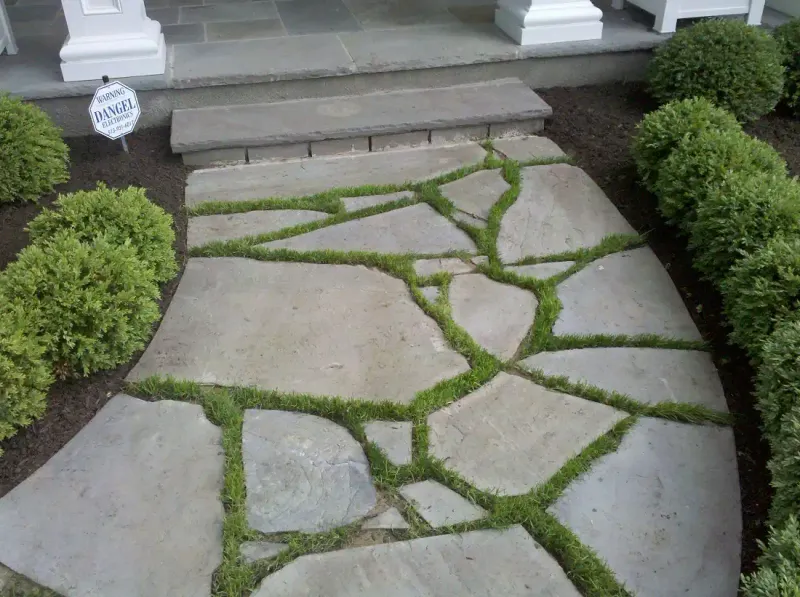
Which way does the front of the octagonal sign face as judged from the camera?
facing the viewer

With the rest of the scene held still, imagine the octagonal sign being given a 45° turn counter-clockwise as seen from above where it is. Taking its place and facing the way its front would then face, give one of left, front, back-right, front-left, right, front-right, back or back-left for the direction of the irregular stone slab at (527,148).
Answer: front-left

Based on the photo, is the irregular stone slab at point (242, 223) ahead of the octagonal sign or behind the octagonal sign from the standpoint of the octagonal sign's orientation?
ahead

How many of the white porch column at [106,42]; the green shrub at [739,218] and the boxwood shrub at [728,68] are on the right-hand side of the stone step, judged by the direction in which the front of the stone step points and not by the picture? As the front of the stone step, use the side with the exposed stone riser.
1

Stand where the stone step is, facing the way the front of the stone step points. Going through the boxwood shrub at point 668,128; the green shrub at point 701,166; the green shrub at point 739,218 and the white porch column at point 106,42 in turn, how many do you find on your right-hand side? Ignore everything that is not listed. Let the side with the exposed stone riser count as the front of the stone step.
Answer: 1

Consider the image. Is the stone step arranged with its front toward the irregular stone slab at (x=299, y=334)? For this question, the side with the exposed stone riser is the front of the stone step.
yes

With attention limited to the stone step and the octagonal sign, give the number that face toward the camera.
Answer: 2

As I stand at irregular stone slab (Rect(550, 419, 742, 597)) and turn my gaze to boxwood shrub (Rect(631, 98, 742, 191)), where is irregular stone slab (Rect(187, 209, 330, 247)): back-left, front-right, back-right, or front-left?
front-left

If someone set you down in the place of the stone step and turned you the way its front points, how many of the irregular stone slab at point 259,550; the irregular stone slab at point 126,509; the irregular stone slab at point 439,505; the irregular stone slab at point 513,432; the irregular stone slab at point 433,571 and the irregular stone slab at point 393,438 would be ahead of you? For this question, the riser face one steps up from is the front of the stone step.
6

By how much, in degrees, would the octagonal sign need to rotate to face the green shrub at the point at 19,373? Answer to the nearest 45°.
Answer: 0° — it already faces it

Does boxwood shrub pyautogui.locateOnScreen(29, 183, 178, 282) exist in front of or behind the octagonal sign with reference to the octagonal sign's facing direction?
in front

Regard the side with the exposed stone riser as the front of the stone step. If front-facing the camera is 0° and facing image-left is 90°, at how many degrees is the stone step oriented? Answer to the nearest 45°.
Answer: approximately 0°

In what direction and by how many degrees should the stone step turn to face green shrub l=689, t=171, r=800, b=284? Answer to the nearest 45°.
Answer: approximately 45° to its left

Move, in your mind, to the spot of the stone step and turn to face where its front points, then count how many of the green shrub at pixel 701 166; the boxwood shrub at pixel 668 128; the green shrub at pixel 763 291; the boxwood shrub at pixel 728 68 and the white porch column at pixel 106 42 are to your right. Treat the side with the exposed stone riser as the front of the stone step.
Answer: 1

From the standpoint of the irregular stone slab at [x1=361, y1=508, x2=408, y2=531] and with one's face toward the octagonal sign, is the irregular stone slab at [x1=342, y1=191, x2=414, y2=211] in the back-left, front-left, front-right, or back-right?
front-right

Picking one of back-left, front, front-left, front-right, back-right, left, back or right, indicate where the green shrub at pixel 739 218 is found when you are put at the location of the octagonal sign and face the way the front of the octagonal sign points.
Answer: front-left

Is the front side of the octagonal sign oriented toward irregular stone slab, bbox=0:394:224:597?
yes

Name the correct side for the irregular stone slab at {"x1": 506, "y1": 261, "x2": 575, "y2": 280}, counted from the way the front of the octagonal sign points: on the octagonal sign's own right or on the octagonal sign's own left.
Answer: on the octagonal sign's own left

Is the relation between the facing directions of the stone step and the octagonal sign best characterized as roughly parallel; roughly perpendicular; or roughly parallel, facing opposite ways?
roughly parallel
